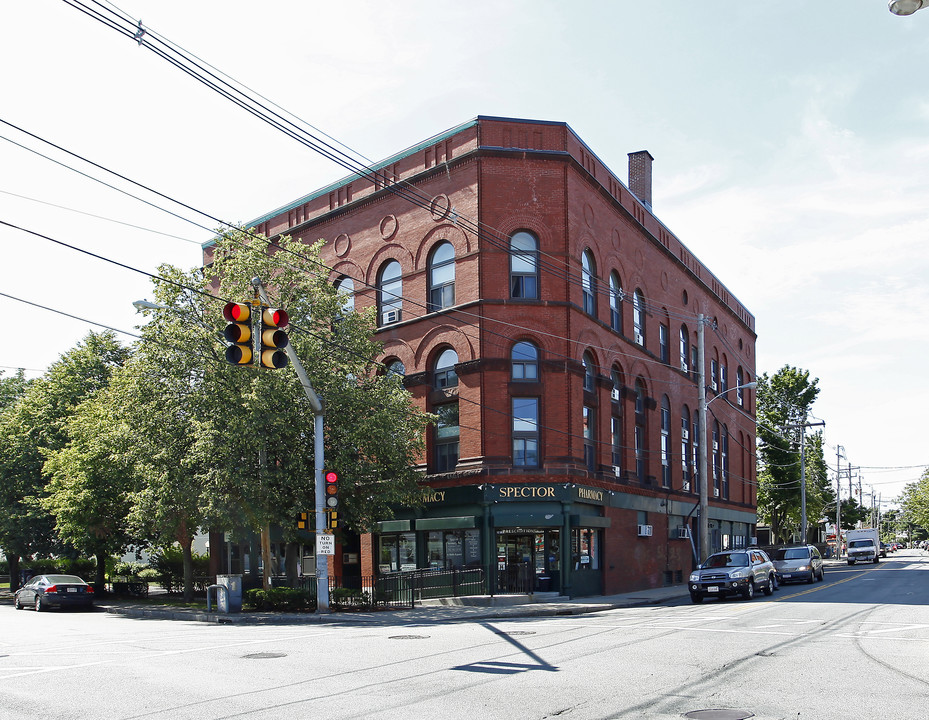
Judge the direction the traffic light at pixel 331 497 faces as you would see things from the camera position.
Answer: facing the viewer

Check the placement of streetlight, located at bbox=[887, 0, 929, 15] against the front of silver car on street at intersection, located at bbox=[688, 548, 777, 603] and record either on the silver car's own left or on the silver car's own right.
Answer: on the silver car's own left

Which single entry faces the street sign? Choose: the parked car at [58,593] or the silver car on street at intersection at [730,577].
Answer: the silver car on street at intersection at [730,577]

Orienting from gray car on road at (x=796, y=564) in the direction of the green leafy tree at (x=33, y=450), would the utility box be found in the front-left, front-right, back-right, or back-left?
front-left

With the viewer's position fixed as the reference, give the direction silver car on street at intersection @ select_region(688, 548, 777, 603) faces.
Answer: facing the viewer and to the left of the viewer

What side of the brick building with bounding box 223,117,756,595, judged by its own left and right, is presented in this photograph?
front

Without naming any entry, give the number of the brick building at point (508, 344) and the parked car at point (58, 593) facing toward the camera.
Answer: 1

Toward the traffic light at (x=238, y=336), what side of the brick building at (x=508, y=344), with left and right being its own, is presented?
front

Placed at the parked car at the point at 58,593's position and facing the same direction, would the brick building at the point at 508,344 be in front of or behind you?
behind

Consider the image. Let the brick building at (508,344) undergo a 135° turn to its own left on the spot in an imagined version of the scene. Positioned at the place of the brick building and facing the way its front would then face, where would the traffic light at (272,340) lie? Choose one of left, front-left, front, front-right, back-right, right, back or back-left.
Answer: back-right

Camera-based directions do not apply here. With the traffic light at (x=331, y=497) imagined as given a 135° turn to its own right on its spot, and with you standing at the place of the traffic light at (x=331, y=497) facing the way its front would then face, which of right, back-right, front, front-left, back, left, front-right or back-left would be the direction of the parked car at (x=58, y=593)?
front
